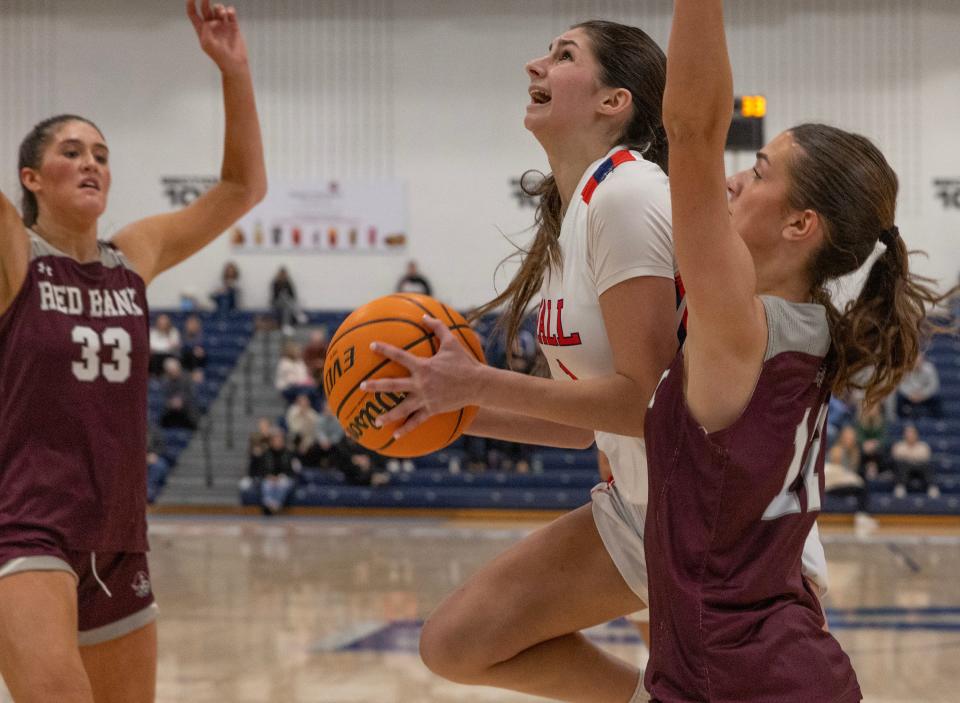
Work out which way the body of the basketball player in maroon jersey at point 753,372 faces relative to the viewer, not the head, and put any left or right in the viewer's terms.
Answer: facing to the left of the viewer

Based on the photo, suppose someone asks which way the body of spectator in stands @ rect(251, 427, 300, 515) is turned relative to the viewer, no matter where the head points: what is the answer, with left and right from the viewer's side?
facing the viewer

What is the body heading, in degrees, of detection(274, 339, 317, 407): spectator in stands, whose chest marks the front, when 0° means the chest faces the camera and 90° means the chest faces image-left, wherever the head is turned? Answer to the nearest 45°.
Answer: approximately 0°

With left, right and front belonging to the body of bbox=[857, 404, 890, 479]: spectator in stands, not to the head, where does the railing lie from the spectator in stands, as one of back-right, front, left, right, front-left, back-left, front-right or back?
right

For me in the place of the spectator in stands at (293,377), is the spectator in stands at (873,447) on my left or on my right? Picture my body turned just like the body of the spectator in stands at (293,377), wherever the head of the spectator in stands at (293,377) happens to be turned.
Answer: on my left

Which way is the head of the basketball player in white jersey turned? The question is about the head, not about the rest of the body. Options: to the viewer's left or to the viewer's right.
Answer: to the viewer's left

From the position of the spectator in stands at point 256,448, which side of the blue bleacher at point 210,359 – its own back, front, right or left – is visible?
front

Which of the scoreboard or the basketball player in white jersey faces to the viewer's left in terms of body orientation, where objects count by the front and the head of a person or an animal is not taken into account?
the basketball player in white jersey

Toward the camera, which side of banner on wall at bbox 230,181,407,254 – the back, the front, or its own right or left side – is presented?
front

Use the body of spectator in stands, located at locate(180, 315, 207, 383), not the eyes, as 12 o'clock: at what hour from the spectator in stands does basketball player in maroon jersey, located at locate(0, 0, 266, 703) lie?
The basketball player in maroon jersey is roughly at 12 o'clock from the spectator in stands.
